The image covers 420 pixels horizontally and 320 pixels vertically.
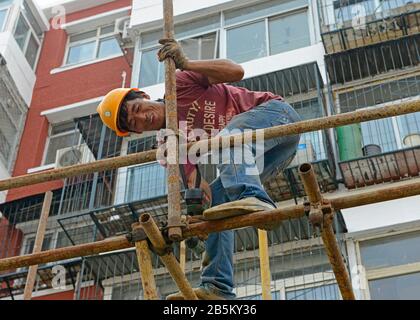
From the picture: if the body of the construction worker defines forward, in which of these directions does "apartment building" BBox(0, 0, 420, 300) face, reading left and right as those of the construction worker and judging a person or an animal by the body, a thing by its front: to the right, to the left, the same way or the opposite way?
the same way

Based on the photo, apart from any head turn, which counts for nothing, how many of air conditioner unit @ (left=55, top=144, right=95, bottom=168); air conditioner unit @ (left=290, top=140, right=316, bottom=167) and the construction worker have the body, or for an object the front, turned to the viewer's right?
0

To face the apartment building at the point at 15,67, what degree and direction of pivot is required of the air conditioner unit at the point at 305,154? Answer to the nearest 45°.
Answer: approximately 45° to its right

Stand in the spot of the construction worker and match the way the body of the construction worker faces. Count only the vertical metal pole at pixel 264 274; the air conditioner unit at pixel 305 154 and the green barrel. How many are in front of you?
0

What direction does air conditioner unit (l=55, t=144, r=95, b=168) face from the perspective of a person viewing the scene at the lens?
facing the viewer and to the left of the viewer

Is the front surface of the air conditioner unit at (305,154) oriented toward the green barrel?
no

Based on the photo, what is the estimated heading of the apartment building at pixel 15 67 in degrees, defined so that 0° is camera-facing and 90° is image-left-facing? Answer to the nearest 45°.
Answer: approximately 315°

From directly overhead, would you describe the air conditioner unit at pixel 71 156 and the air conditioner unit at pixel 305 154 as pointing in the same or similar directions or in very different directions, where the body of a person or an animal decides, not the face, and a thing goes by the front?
same or similar directions

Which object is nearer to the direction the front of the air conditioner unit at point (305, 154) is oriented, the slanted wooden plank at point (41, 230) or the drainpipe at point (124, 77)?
the slanted wooden plank

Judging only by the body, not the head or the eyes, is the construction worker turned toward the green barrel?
no

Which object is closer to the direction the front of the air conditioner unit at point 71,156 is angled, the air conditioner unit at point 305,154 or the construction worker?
the construction worker
